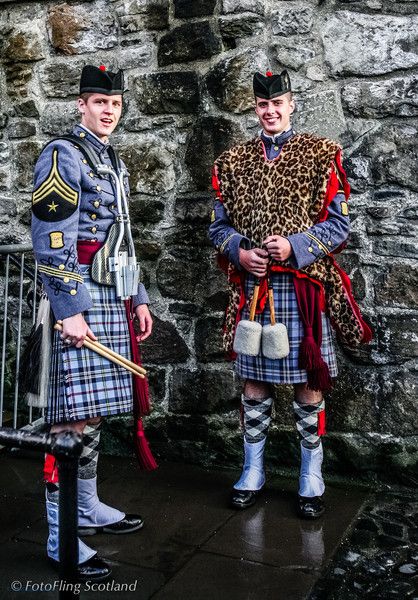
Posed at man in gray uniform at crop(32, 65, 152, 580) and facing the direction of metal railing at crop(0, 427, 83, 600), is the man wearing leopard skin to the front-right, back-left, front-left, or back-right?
back-left

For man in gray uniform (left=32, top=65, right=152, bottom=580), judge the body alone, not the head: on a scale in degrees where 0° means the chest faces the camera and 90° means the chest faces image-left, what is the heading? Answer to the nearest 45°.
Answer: approximately 315°

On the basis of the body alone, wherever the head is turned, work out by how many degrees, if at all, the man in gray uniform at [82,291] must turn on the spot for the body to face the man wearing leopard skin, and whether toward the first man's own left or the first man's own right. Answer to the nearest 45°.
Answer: approximately 45° to the first man's own left

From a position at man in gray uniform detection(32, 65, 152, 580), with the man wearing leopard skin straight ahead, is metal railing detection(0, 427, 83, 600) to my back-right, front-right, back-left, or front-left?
back-right

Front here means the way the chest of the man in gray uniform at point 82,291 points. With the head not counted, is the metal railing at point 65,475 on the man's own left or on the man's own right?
on the man's own right

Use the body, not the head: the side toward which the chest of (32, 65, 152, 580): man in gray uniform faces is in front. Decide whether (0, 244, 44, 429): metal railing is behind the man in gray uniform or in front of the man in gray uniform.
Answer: behind
